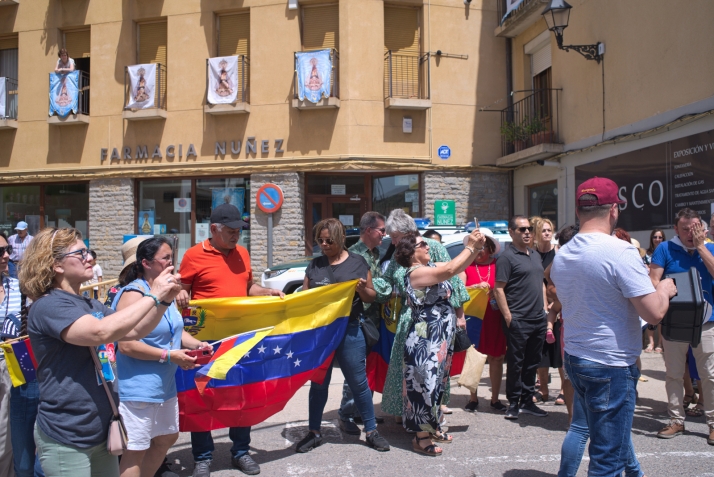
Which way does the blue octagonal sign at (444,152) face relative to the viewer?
toward the camera

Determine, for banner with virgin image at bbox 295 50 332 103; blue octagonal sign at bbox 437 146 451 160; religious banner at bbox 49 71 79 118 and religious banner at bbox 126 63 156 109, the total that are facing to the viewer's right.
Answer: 0

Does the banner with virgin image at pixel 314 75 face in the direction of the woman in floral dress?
yes

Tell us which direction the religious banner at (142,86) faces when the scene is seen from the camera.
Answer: facing the viewer

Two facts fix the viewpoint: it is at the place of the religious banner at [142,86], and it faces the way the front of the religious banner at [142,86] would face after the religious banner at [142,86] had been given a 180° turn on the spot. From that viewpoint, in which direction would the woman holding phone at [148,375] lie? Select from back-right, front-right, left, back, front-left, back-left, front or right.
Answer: back

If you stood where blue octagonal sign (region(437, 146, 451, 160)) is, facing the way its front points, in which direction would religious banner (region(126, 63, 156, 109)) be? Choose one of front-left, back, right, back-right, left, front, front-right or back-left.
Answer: right

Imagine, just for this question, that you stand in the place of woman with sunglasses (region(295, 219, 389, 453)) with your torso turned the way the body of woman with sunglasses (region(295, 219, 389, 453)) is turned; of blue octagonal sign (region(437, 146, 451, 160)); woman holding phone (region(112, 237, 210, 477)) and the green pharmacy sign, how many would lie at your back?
2

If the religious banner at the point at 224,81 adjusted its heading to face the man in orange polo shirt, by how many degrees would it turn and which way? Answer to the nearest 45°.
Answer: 0° — it already faces them

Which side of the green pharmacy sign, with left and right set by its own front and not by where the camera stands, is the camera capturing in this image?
front

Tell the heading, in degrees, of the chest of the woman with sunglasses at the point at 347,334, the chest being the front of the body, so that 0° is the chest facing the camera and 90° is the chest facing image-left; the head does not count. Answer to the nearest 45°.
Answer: approximately 0°

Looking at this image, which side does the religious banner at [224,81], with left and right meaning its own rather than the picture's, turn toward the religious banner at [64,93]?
right

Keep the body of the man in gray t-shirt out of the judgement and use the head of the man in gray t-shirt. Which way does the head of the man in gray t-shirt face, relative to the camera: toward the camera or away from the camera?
away from the camera

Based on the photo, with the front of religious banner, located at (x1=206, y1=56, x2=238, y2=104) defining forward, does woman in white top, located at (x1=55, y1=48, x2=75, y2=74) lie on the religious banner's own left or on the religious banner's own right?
on the religious banner's own right

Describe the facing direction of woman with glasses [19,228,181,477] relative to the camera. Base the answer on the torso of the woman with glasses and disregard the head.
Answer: to the viewer's right

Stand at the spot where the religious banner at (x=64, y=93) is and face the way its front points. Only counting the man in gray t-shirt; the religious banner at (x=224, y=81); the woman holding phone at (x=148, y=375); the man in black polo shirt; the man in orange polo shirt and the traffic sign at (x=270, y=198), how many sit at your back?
0

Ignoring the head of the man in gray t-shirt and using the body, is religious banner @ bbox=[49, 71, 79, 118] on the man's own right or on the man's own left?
on the man's own left

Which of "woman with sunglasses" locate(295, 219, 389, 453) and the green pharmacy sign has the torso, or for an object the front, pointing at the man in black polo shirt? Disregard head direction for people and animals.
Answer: the green pharmacy sign
